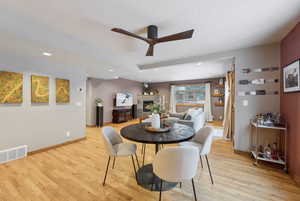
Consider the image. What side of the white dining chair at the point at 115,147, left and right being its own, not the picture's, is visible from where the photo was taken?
right

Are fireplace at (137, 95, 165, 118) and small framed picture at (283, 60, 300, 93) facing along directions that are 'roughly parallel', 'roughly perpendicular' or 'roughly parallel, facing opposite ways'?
roughly perpendicular

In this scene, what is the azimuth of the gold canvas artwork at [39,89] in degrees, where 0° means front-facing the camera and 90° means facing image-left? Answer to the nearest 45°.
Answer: approximately 315°

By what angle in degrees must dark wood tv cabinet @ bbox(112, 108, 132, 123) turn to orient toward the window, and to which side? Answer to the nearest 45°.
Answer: approximately 45° to its left

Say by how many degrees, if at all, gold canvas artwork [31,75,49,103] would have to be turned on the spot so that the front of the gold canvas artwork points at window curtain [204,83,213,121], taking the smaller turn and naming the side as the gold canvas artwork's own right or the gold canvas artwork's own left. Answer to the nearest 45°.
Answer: approximately 45° to the gold canvas artwork's own left

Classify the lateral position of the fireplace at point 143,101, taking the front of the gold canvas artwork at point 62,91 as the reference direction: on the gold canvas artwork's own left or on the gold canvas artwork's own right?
on the gold canvas artwork's own left

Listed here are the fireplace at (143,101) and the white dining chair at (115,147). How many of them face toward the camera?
1

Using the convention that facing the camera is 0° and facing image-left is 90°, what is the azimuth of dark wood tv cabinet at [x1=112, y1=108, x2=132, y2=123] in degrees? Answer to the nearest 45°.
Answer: approximately 315°

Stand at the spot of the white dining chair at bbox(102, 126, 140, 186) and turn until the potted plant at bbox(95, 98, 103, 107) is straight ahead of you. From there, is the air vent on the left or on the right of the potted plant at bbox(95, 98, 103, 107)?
left
